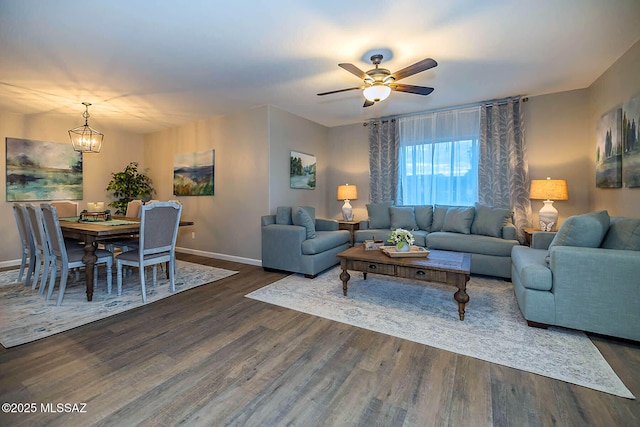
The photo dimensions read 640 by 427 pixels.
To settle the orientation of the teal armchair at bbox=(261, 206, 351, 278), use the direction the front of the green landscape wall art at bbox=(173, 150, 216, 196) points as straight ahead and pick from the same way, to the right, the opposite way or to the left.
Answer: to the left

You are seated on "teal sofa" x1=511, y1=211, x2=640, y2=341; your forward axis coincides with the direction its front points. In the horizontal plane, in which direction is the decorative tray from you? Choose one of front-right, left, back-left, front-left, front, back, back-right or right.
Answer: front

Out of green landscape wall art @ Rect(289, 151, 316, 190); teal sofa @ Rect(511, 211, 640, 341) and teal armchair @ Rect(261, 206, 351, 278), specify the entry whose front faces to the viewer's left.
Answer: teal sofa @ Rect(511, 211, 640, 341)

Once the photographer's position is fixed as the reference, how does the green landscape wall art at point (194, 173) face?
facing the viewer and to the left of the viewer

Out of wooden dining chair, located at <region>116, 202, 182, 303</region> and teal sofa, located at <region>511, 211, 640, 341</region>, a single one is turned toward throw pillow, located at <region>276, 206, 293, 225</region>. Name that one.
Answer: the teal sofa

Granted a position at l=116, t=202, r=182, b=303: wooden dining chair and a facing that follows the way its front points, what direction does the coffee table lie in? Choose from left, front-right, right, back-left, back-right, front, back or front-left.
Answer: back

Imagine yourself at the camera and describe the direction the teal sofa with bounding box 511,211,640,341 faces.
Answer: facing to the left of the viewer

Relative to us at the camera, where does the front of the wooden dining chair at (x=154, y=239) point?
facing away from the viewer and to the left of the viewer

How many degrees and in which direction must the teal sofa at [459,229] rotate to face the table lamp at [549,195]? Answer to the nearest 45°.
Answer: approximately 90° to its left

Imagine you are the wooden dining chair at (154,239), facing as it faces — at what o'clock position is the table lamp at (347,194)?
The table lamp is roughly at 4 o'clock from the wooden dining chair.

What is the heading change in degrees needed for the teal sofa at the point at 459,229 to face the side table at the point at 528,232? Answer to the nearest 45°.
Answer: approximately 90° to its left

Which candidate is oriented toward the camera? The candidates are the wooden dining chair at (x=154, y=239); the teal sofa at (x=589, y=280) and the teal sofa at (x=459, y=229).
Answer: the teal sofa at (x=459, y=229)

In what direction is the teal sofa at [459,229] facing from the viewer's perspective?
toward the camera

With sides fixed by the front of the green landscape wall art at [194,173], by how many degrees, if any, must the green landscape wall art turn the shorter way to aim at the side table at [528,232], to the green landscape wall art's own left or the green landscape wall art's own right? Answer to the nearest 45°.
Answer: approximately 90° to the green landscape wall art's own left

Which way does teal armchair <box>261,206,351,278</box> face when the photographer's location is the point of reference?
facing the viewer and to the right of the viewer

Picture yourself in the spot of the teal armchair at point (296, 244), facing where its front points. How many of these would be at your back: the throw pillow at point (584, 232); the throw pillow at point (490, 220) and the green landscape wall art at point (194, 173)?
1
